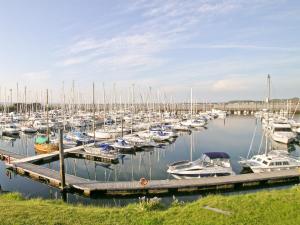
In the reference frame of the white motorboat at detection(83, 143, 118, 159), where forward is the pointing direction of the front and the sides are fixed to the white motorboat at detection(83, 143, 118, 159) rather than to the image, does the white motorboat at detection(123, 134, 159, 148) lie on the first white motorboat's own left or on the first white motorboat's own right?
on the first white motorboat's own right

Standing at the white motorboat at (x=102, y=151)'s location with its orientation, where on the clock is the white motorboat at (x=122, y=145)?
the white motorboat at (x=122, y=145) is roughly at 4 o'clock from the white motorboat at (x=102, y=151).

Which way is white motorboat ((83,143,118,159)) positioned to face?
to the viewer's left

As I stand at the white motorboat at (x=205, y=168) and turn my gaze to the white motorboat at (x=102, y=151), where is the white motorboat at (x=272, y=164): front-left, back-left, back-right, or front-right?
back-right

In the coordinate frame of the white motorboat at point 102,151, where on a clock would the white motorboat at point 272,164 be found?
the white motorboat at point 272,164 is roughly at 7 o'clock from the white motorboat at point 102,151.
